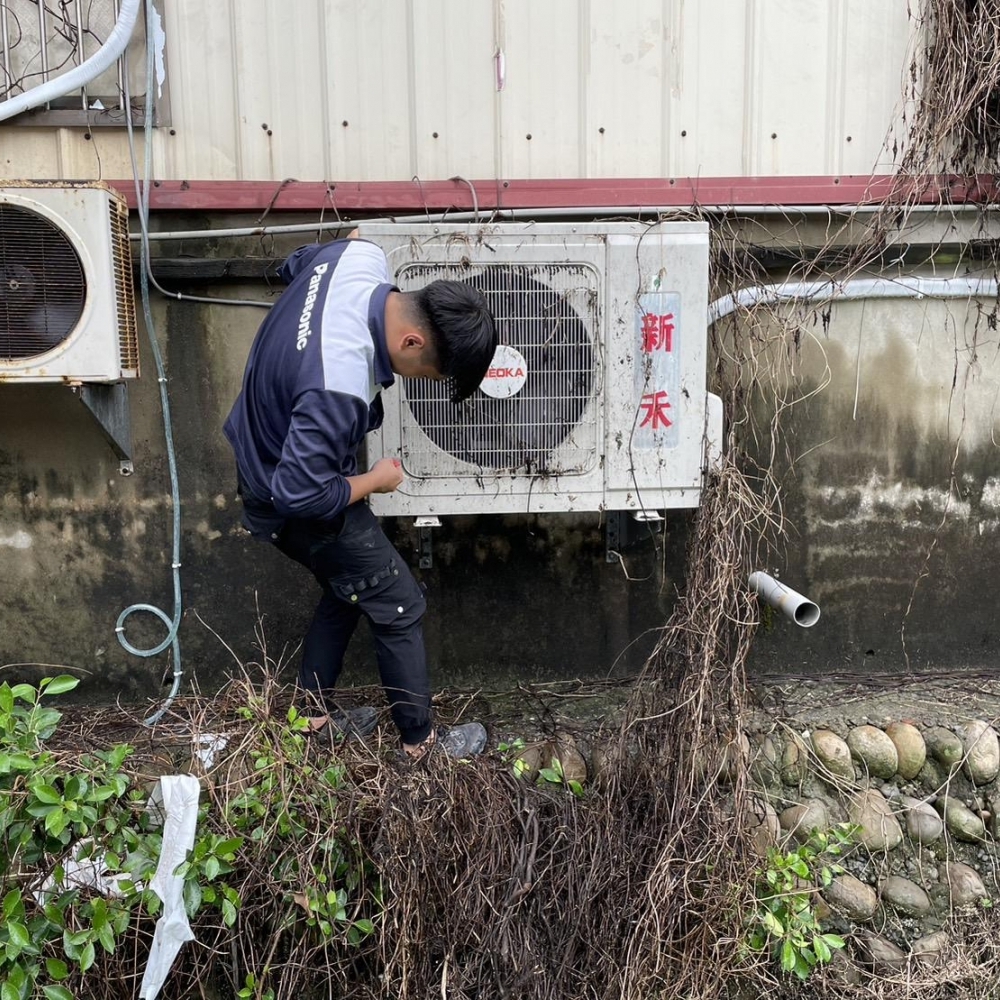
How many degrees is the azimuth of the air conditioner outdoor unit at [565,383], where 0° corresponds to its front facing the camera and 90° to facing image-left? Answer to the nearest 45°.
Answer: approximately 0°

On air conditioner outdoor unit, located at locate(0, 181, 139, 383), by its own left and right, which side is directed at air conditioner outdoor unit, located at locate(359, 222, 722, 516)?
left

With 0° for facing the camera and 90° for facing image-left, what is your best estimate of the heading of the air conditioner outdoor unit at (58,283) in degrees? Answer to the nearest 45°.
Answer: approximately 0°

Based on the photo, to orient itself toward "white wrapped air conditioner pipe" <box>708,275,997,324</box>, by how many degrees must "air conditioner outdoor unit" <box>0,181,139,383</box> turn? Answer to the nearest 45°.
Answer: approximately 90° to its left

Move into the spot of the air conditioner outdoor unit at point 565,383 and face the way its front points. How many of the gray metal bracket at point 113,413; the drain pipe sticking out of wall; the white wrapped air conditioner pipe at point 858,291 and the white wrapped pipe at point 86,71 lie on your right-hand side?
2

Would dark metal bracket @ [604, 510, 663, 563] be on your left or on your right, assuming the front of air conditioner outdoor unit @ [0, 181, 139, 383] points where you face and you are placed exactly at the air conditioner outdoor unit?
on your left
